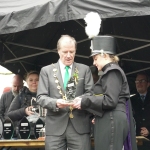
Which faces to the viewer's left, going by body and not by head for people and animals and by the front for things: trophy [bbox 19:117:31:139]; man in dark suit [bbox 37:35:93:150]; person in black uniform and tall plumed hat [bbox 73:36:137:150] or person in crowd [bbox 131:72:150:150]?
person in black uniform and tall plumed hat [bbox 73:36:137:150]

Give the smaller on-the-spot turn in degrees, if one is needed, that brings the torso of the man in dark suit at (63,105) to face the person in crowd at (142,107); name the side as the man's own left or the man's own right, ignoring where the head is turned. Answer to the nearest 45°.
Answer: approximately 135° to the man's own left

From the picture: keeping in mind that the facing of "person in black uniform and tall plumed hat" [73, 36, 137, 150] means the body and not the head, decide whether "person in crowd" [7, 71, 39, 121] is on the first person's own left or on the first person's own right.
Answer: on the first person's own right

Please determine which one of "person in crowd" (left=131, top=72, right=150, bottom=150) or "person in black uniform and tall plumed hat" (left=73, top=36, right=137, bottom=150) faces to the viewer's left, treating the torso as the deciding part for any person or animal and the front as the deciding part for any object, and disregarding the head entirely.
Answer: "person in black uniform and tall plumed hat" (left=73, top=36, right=137, bottom=150)

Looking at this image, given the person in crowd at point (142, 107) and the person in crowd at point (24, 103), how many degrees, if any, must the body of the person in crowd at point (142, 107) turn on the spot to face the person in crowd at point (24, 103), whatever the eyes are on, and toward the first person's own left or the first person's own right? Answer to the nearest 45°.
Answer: approximately 45° to the first person's own right

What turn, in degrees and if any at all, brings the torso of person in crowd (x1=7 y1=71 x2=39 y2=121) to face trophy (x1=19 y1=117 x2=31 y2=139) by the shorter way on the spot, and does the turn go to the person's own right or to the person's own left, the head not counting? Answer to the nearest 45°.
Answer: approximately 45° to the person's own right

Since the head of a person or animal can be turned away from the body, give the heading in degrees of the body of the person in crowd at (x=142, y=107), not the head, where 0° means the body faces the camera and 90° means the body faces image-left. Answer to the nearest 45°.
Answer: approximately 0°

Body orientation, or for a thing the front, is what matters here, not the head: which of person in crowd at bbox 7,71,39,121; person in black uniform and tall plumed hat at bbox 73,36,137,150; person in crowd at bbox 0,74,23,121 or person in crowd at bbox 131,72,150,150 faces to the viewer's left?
person in black uniform and tall plumed hat at bbox 73,36,137,150

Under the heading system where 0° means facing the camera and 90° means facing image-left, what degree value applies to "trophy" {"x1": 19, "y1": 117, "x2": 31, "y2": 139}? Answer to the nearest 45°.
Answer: approximately 0°

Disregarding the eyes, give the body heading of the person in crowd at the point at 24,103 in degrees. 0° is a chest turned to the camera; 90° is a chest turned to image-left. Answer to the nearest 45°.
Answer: approximately 315°

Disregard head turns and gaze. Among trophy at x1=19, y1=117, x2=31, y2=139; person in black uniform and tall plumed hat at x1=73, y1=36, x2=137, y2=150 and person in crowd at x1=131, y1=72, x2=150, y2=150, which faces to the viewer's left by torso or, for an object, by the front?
person in black uniform and tall plumed hat at x1=73, y1=36, x2=137, y2=150
